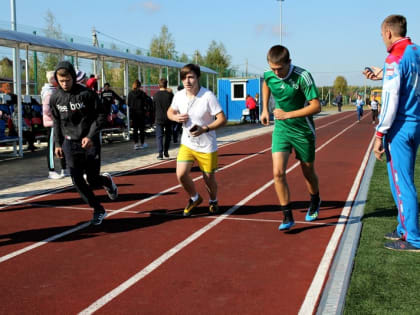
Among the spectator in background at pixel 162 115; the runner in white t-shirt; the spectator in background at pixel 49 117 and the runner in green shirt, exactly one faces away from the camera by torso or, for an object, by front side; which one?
the spectator in background at pixel 162 115

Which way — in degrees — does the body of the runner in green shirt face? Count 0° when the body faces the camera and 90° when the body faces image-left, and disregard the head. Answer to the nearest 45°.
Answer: approximately 45°

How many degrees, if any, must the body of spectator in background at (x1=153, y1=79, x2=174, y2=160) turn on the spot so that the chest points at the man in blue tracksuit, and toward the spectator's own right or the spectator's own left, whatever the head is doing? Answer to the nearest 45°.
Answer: approximately 180°

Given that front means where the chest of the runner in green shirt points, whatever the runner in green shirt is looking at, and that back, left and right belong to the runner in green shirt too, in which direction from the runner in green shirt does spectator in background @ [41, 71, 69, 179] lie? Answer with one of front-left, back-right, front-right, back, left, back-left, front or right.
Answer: right

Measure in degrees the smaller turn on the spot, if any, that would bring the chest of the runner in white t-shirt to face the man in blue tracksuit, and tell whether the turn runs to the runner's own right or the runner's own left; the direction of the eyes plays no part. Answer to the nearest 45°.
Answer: approximately 90° to the runner's own left

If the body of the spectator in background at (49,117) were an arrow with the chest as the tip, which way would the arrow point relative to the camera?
to the viewer's right

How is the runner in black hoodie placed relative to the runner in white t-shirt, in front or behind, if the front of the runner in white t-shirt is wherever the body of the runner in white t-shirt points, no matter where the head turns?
in front
